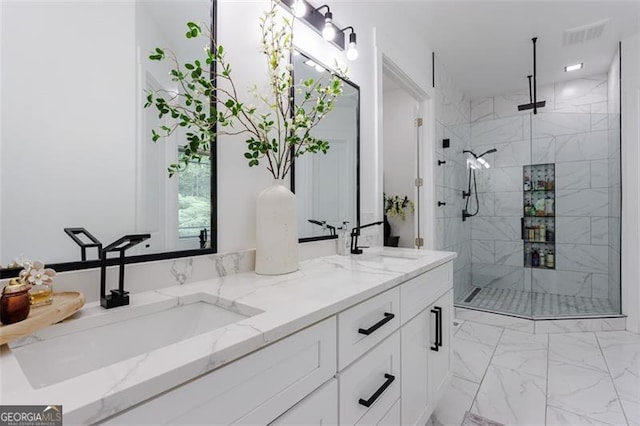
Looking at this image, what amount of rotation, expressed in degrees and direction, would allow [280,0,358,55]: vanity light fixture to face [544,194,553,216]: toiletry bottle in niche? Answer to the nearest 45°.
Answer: approximately 90° to its left

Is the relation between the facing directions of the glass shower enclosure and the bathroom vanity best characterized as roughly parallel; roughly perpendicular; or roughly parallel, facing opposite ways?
roughly perpendicular

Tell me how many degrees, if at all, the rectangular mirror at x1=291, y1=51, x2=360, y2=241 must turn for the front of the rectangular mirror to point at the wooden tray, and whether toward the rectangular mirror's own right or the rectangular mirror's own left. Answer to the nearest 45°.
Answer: approximately 90° to the rectangular mirror's own right

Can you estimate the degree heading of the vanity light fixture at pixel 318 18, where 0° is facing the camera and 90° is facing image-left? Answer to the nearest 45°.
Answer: approximately 315°

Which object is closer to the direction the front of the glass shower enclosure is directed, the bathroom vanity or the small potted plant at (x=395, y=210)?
the bathroom vanity

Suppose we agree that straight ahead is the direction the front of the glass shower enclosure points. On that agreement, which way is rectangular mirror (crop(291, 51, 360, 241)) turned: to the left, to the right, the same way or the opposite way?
to the left

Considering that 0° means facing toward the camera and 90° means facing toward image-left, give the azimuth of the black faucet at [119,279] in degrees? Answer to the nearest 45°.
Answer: approximately 315°

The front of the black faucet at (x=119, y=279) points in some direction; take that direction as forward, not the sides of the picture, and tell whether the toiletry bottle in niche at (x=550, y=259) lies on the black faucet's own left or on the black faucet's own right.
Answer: on the black faucet's own left

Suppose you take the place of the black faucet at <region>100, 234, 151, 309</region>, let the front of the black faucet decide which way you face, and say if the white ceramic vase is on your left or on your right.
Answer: on your left
